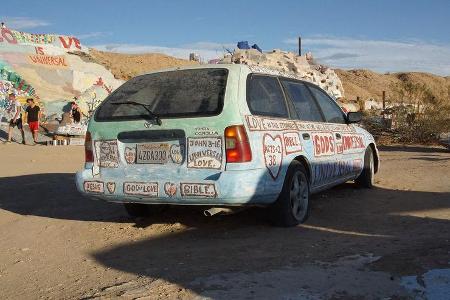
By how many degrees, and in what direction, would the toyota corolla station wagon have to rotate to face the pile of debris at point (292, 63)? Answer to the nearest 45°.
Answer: approximately 45° to its left

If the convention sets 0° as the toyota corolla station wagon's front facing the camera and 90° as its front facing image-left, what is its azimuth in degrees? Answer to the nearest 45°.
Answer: approximately 225°
